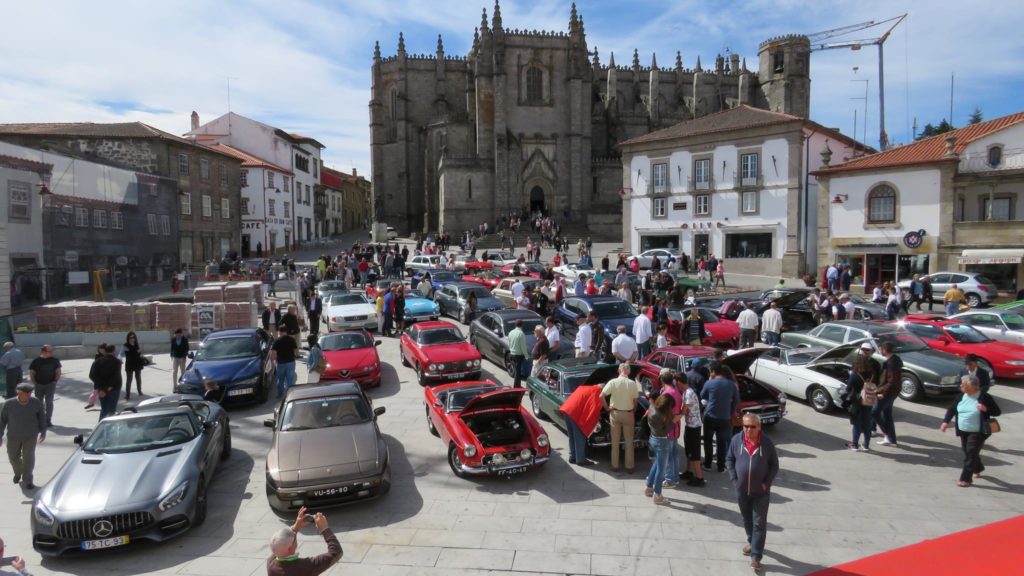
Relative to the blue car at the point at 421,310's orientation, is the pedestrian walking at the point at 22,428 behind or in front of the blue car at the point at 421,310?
in front

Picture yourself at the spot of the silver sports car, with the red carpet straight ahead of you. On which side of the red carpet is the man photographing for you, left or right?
right

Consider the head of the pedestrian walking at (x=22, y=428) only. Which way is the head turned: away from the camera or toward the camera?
toward the camera

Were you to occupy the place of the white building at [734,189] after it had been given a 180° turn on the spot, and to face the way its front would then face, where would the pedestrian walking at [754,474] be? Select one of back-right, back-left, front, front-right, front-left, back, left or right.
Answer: back-right

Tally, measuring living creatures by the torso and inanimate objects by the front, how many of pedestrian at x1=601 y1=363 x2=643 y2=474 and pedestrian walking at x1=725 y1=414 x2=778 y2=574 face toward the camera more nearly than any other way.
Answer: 1

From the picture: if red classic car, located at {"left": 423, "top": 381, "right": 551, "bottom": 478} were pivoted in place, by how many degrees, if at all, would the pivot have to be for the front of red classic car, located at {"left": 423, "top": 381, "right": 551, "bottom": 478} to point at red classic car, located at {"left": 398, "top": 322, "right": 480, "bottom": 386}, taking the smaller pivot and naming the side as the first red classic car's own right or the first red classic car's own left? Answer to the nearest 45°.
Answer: approximately 135° to the first red classic car's own left

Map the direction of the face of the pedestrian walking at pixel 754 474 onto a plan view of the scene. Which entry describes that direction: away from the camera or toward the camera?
toward the camera

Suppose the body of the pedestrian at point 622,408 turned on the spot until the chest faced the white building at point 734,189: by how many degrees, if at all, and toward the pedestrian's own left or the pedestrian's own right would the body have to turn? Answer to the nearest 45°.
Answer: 0° — they already face it

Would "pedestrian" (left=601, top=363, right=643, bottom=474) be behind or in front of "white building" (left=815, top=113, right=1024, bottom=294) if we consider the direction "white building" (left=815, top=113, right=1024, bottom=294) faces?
in front

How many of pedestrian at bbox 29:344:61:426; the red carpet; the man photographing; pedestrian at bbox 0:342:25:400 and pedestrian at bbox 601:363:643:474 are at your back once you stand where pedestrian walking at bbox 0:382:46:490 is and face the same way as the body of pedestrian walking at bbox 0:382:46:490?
2

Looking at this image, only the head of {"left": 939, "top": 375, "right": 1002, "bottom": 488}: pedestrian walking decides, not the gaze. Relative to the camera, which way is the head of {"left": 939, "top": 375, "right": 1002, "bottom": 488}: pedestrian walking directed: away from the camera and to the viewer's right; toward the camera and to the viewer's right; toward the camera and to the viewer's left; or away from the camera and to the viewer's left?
toward the camera and to the viewer's left

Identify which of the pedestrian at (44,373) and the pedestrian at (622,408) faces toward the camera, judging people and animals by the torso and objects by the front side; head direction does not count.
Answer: the pedestrian at (44,373)

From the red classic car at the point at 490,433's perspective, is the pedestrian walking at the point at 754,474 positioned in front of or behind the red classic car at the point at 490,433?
in front

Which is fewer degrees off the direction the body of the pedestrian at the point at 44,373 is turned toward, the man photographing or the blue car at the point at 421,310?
the man photographing

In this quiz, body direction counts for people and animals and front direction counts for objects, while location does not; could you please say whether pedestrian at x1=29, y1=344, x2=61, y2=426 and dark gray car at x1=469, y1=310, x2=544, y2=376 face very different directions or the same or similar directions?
same or similar directions

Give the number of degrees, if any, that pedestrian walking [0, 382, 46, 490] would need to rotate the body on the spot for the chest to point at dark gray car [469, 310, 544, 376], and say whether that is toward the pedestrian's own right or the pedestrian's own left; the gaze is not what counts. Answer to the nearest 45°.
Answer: approximately 90° to the pedestrian's own left

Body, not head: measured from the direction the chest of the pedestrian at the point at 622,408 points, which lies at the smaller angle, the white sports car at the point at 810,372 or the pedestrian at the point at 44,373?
the white sports car
